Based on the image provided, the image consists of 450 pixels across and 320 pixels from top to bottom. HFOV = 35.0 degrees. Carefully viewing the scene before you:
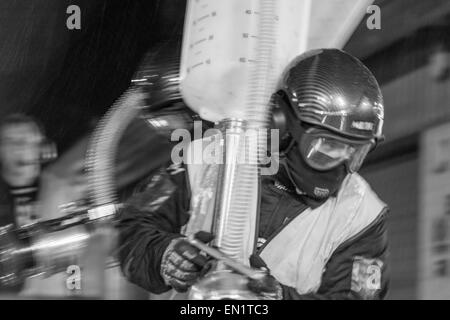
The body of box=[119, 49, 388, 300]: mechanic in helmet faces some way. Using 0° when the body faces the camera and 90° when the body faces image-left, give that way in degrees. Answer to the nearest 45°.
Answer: approximately 0°

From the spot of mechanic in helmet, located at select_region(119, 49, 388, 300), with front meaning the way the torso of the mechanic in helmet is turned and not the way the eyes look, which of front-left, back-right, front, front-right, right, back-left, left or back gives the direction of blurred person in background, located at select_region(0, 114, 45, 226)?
right
